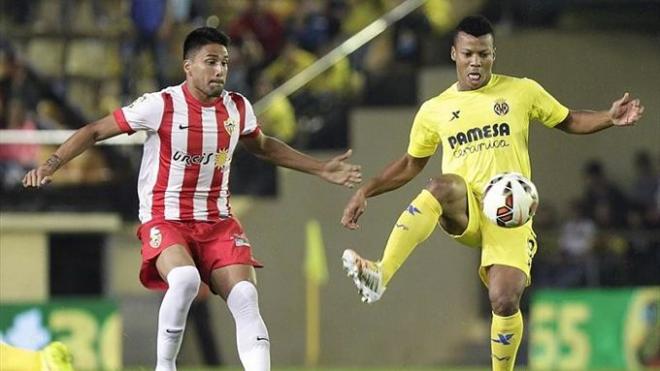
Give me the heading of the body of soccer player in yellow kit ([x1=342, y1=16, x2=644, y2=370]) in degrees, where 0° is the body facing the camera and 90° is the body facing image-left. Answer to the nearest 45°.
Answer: approximately 0°

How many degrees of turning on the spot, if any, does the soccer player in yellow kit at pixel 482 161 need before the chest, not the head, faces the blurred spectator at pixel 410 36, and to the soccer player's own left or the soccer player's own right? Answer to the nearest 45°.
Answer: approximately 180°

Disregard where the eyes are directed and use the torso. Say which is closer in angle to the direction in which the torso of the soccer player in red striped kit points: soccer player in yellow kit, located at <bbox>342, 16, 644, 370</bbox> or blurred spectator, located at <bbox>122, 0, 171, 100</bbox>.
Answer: the soccer player in yellow kit

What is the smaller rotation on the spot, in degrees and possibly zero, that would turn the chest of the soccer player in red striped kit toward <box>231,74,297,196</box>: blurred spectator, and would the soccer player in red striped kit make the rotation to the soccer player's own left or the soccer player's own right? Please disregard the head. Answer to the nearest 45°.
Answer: approximately 135° to the soccer player's own left

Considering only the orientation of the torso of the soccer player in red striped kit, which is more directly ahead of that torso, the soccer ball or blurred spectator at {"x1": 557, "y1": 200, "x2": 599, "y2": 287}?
the soccer ball

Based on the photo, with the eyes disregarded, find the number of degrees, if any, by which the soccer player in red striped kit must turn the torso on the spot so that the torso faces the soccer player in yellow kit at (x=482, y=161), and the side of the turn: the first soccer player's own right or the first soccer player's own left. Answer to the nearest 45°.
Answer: approximately 45° to the first soccer player's own left

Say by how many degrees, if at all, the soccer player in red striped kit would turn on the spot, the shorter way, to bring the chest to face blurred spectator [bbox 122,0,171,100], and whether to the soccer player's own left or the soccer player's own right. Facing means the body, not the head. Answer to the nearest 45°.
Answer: approximately 135° to the soccer player's own left

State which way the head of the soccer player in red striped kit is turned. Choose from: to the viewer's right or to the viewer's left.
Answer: to the viewer's right
